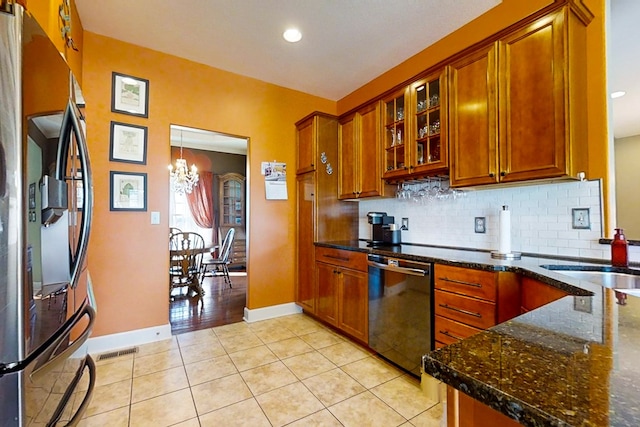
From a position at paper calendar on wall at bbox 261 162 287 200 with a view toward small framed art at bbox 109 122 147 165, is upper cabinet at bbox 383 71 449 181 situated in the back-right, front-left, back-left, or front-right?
back-left

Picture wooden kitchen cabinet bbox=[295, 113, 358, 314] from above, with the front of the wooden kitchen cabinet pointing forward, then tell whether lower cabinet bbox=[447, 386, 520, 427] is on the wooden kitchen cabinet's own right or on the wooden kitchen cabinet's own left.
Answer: on the wooden kitchen cabinet's own left

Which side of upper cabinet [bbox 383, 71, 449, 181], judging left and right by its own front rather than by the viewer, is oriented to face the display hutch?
right

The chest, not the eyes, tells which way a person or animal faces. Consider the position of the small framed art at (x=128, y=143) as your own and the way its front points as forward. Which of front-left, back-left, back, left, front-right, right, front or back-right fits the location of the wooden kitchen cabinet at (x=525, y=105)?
front-left

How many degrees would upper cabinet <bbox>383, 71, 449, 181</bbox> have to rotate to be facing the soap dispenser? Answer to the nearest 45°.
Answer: approximately 90° to its left

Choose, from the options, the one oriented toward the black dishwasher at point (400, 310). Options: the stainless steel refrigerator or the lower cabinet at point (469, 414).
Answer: the stainless steel refrigerator

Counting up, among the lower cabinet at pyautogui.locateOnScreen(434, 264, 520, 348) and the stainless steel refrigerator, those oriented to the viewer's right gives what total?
1

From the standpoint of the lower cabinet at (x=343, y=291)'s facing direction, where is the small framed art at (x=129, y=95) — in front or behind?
in front

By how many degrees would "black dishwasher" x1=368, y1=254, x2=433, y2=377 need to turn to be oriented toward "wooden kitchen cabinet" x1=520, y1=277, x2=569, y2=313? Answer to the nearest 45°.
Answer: approximately 90° to its left

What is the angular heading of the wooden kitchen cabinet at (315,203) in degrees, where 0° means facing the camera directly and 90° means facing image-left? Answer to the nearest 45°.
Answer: approximately 45°

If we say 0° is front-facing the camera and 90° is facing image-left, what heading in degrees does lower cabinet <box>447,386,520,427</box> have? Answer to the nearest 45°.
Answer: approximately 45°
